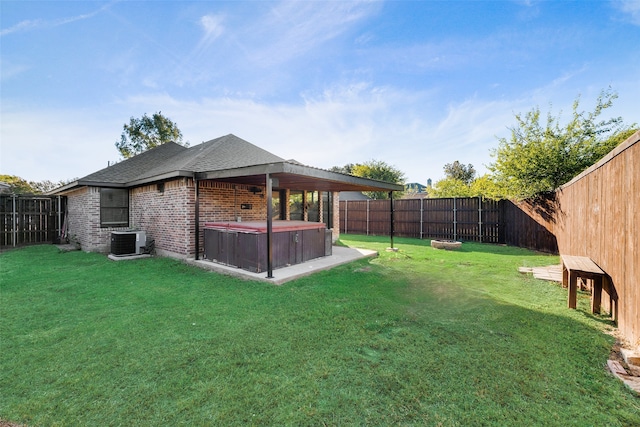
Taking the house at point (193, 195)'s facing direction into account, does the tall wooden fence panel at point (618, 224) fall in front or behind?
behind

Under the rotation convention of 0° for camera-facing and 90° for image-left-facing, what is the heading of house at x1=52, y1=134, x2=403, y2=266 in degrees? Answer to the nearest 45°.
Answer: approximately 135°
